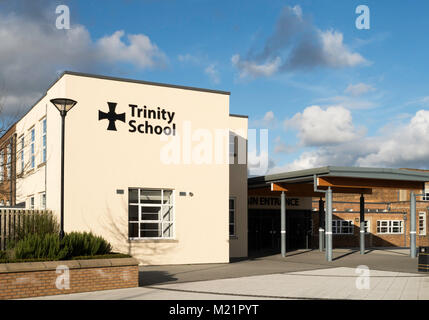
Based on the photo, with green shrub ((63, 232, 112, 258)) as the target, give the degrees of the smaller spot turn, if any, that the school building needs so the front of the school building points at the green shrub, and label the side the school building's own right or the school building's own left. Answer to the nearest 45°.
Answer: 0° — it already faces it

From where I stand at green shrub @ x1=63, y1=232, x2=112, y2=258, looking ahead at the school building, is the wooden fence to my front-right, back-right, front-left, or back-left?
front-left

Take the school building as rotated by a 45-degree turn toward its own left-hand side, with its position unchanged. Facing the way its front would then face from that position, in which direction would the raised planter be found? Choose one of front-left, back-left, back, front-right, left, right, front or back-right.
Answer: front-right

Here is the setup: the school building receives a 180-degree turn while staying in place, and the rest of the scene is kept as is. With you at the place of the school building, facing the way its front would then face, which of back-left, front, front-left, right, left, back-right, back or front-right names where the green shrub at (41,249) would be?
back

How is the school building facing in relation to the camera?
toward the camera
